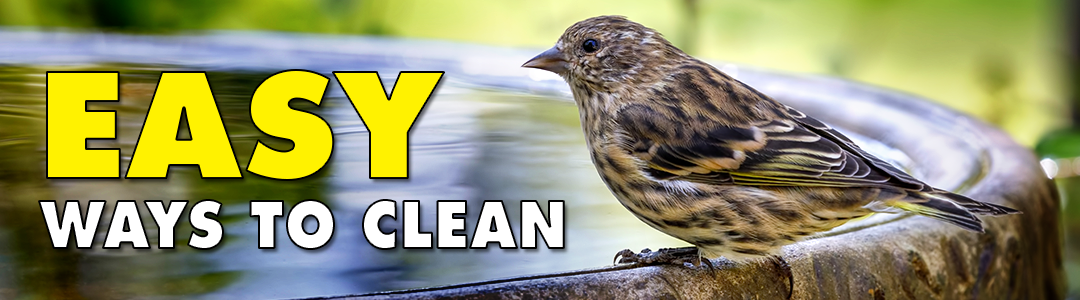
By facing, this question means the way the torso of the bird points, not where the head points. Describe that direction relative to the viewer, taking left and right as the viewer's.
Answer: facing to the left of the viewer
